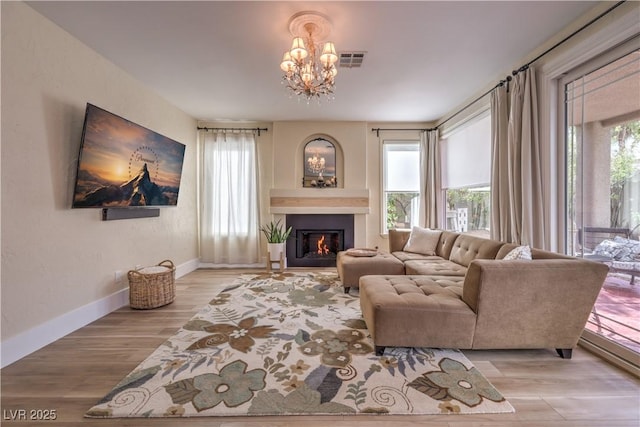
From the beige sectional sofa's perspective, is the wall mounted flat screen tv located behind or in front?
in front

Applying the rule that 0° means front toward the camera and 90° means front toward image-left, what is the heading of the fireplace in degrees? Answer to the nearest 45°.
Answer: approximately 0°

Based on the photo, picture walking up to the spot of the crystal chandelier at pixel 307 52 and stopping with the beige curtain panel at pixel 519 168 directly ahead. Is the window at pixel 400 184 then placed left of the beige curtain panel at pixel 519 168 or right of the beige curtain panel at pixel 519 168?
left

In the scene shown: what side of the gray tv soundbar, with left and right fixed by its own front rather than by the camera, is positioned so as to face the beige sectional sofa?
front

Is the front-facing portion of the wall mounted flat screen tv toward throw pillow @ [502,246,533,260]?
yes

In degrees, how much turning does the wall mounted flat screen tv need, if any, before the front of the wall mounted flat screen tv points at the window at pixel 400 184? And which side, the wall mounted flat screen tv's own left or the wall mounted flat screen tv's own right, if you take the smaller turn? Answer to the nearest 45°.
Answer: approximately 45° to the wall mounted flat screen tv's own left

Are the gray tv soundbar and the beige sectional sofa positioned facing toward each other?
yes

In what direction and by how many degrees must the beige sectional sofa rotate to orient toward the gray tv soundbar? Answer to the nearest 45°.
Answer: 0° — it already faces it

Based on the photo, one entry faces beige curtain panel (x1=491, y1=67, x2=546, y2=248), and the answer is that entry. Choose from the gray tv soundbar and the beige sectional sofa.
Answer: the gray tv soundbar

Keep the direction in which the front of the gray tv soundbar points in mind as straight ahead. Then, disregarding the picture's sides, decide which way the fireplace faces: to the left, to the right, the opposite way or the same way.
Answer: to the right

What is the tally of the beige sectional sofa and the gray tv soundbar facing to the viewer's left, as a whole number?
1

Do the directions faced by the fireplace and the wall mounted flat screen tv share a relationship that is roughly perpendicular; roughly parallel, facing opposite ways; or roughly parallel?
roughly perpendicular

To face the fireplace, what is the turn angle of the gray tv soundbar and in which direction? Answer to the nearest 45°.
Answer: approximately 45° to its left

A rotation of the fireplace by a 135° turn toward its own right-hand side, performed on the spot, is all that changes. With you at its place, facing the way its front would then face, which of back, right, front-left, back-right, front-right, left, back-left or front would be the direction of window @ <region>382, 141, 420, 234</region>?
back-right

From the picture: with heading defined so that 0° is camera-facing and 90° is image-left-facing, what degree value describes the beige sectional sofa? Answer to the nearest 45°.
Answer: approximately 90°
